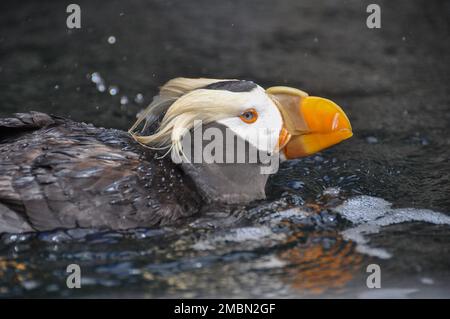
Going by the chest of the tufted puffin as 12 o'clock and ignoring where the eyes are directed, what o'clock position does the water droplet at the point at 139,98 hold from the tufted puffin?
The water droplet is roughly at 9 o'clock from the tufted puffin.

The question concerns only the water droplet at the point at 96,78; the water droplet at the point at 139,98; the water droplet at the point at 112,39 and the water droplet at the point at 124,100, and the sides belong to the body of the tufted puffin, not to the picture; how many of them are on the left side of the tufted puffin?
4

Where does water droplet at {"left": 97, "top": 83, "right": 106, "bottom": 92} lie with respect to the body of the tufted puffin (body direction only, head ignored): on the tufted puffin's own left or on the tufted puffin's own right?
on the tufted puffin's own left

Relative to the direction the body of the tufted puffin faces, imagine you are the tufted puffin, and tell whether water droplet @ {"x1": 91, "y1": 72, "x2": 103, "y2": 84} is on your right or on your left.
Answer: on your left

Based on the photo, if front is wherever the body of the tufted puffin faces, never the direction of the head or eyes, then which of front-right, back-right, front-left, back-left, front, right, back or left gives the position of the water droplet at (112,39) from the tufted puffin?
left

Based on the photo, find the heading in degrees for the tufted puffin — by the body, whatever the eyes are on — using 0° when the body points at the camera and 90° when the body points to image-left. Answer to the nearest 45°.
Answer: approximately 270°

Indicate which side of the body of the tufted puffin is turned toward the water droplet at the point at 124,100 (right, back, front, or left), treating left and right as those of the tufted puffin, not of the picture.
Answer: left

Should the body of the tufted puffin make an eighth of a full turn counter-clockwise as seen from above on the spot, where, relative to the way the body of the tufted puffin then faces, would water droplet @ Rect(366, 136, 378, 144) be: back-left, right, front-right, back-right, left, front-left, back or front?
front
